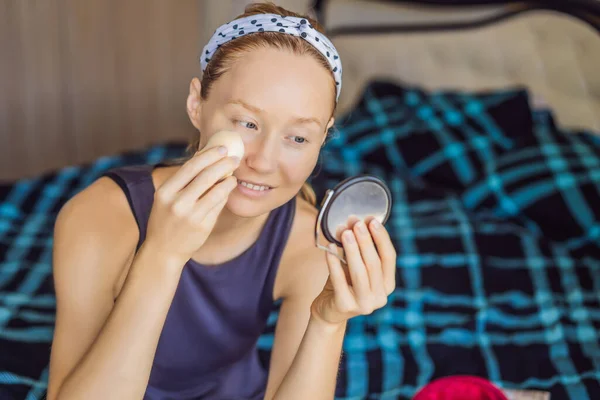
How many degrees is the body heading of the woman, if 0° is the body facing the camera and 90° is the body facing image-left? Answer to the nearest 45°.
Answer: approximately 315°
